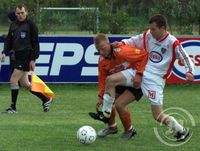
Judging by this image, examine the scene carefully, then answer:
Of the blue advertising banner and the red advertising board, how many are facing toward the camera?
2

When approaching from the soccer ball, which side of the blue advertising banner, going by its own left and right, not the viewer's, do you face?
front

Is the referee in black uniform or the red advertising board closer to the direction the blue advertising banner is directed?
the referee in black uniform

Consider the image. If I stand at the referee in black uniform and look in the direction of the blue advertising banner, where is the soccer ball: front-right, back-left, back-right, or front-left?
back-right

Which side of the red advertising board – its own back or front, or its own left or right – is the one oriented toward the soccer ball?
front

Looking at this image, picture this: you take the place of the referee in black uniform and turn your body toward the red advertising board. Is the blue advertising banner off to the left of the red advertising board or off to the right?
left

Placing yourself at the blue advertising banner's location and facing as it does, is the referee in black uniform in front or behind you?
in front

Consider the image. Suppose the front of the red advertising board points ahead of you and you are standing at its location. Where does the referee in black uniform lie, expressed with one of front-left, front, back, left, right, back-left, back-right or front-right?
front-right

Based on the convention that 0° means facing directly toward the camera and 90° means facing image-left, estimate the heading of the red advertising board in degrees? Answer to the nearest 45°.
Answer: approximately 0°

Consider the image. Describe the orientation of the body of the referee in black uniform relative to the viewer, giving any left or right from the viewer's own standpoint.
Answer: facing the viewer and to the left of the viewer

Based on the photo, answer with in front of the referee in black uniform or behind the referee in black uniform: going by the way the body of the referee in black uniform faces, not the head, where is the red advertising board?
behind
